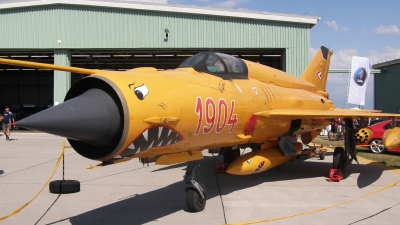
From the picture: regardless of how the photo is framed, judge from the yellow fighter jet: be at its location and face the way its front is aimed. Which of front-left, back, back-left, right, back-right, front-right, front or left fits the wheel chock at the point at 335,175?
back

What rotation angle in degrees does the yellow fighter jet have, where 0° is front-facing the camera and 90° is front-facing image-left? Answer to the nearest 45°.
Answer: approximately 45°

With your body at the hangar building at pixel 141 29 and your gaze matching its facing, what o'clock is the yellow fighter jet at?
The yellow fighter jet is roughly at 12 o'clock from the hangar building.

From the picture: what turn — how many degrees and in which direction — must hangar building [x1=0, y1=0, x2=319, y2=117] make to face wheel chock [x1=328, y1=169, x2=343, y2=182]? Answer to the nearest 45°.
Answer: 0° — it already faces it

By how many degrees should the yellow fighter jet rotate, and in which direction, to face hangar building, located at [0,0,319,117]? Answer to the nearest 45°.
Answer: approximately 135° to its right

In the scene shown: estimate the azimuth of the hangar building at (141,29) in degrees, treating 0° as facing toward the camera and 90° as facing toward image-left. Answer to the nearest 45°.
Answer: approximately 0°
